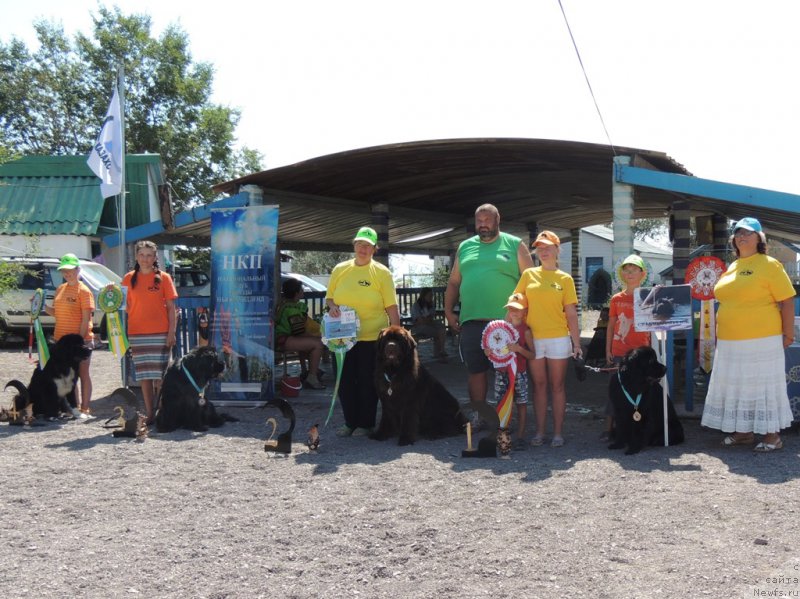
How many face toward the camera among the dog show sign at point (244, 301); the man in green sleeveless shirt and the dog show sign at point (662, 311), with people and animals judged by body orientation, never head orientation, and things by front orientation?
3

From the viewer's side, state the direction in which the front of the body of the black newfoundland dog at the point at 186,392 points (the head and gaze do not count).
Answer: to the viewer's right

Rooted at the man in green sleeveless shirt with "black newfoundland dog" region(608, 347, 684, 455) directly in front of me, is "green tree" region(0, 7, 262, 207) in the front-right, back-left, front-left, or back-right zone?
back-left

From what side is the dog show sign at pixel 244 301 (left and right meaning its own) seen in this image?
front

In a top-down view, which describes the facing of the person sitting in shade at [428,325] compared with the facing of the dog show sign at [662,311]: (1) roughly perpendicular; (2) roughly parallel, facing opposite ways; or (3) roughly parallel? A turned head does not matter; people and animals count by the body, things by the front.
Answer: roughly perpendicular

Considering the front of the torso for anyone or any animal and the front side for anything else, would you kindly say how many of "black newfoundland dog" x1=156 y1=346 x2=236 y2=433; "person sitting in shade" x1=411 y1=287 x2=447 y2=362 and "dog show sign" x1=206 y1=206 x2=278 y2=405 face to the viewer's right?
2

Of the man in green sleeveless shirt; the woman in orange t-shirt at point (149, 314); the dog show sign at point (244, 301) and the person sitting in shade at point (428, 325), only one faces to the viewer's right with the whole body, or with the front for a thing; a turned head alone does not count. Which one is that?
the person sitting in shade

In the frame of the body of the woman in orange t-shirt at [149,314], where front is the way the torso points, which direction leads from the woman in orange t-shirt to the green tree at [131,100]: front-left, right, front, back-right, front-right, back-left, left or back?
back

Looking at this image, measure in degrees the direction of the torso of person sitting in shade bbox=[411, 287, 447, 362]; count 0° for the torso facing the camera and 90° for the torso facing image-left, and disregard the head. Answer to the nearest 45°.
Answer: approximately 270°

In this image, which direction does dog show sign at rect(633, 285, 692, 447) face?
toward the camera

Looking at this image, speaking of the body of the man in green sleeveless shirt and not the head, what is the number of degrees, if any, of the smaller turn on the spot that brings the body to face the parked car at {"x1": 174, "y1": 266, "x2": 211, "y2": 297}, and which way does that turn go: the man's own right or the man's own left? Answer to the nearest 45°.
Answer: approximately 135° to the man's own right

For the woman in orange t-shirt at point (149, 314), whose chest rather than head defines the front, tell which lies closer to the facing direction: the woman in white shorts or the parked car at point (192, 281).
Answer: the woman in white shorts

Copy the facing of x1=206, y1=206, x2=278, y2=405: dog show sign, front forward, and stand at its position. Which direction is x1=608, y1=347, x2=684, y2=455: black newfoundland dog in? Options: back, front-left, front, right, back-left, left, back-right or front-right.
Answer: front-left
